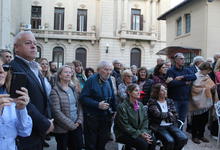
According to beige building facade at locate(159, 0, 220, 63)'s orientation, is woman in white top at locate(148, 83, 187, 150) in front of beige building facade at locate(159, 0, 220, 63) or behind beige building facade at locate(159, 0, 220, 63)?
in front

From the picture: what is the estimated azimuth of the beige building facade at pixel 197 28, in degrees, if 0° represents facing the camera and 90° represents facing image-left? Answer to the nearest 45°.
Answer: approximately 45°

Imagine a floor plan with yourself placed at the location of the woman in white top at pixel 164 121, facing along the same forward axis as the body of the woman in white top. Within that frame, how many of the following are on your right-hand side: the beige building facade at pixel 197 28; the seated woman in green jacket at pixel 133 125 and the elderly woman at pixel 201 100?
1

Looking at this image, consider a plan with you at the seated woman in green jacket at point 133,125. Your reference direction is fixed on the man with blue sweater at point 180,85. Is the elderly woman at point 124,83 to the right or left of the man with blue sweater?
left

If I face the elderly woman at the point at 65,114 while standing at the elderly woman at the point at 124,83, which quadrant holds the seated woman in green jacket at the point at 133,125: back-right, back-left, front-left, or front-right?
front-left

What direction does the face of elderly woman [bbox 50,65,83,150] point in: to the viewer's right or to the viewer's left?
to the viewer's right

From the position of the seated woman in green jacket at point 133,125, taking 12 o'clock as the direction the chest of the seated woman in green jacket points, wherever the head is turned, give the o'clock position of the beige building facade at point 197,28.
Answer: The beige building facade is roughly at 8 o'clock from the seated woman in green jacket.

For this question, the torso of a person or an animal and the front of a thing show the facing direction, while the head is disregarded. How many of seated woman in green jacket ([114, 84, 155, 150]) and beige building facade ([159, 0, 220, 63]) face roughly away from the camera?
0

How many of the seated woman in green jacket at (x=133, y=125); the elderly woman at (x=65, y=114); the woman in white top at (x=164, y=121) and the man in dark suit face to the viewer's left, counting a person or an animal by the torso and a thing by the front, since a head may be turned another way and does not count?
0

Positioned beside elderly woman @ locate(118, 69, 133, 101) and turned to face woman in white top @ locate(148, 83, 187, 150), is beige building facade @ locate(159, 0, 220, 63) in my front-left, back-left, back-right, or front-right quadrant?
back-left

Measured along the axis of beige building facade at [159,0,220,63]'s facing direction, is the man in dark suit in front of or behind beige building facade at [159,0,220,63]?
in front

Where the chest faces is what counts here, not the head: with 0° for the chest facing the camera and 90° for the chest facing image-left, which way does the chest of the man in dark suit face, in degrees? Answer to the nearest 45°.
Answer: approximately 315°

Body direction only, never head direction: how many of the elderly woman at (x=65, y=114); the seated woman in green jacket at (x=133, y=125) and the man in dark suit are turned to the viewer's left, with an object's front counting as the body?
0

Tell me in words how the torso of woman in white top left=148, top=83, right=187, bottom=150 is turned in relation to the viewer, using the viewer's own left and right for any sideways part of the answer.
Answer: facing the viewer and to the right of the viewer
